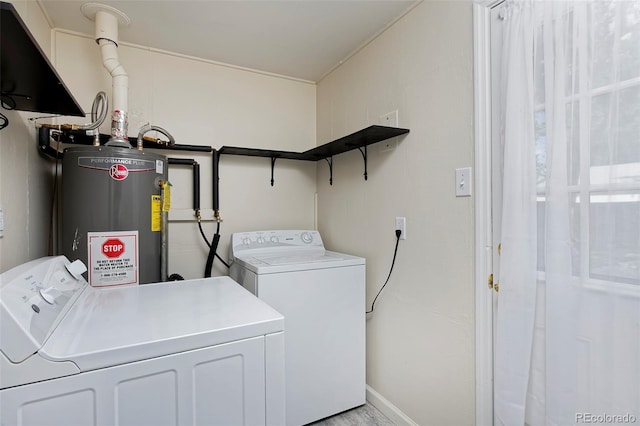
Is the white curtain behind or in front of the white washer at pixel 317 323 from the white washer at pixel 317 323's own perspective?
in front

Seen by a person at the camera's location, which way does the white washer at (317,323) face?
facing the viewer and to the right of the viewer

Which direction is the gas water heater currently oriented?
toward the camera

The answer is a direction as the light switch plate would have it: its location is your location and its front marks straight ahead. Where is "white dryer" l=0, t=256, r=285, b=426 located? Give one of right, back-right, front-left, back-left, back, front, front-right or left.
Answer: front

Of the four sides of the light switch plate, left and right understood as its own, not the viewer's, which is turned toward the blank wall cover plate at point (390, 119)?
right

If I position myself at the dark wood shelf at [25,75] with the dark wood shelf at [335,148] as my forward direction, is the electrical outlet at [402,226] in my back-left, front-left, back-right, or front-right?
front-right

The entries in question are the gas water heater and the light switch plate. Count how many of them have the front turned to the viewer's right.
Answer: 0

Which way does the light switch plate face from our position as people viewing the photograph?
facing the viewer and to the left of the viewer

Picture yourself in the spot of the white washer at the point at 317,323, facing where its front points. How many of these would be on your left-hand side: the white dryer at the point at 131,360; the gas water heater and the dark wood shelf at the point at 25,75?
0
